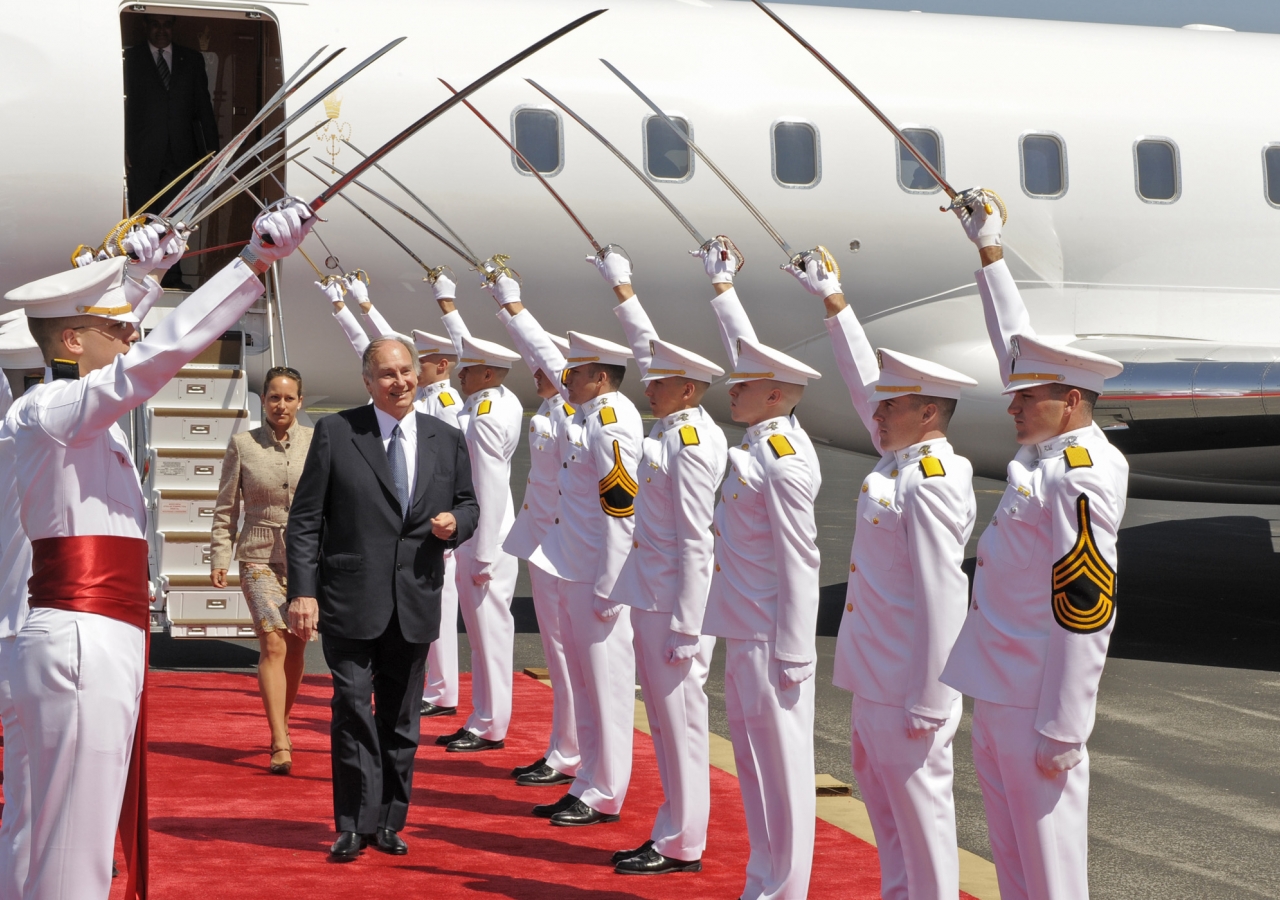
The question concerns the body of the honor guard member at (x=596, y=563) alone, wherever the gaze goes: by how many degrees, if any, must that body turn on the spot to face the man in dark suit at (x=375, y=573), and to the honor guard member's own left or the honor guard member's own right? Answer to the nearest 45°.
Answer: approximately 45° to the honor guard member's own left

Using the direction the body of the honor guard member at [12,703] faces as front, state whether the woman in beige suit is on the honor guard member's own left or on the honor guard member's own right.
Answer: on the honor guard member's own left

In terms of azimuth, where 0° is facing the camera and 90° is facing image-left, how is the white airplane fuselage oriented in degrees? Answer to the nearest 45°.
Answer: approximately 90°

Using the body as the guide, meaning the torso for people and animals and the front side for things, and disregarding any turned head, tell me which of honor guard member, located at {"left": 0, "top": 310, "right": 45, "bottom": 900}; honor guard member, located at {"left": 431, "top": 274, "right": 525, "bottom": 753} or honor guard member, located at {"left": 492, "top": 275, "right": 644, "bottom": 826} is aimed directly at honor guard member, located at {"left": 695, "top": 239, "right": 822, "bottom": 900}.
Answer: honor guard member, located at {"left": 0, "top": 310, "right": 45, "bottom": 900}

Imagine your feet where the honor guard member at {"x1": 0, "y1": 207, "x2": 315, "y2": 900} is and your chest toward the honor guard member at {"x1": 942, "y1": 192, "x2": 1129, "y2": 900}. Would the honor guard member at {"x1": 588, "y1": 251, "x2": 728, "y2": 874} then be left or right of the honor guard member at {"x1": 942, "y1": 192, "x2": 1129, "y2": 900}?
left

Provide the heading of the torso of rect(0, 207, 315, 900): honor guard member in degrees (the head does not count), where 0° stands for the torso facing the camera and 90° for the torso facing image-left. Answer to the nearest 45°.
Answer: approximately 270°

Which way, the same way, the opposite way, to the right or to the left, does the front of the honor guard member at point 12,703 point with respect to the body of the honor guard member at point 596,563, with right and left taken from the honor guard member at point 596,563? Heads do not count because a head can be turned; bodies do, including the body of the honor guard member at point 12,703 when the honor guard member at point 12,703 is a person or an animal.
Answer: the opposite way

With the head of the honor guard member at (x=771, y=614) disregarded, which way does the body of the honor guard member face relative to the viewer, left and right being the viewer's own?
facing to the left of the viewer

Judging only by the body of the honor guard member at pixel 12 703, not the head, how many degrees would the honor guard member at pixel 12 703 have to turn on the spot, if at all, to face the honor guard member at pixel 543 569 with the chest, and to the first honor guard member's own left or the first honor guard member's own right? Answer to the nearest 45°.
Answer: approximately 45° to the first honor guard member's own left

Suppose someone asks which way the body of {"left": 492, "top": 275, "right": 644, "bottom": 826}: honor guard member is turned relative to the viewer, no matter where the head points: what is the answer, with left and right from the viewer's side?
facing to the left of the viewer

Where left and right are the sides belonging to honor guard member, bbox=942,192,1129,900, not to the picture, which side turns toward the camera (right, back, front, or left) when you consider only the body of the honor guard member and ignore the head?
left

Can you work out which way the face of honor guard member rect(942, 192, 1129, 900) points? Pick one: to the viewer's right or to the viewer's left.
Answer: to the viewer's left

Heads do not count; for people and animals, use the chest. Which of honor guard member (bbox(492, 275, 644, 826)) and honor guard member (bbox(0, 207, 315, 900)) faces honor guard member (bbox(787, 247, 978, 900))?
honor guard member (bbox(0, 207, 315, 900))

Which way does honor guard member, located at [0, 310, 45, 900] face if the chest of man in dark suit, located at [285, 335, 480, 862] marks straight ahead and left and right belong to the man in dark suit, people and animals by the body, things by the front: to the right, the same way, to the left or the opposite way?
to the left

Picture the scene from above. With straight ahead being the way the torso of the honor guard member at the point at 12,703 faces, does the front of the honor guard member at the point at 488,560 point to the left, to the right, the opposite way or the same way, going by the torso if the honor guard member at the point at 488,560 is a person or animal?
the opposite way

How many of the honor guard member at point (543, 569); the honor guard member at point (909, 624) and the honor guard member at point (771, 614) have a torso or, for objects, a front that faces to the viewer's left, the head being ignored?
3

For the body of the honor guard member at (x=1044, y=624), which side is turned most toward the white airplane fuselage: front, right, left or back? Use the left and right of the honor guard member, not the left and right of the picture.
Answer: right
